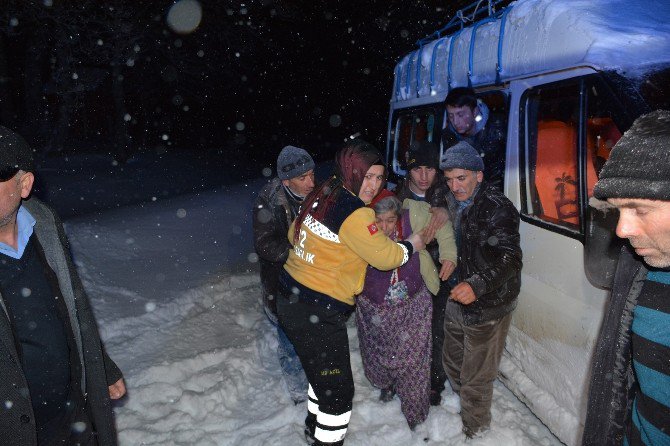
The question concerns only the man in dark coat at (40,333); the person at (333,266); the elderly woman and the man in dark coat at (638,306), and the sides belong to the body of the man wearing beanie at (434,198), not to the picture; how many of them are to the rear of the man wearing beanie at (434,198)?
0

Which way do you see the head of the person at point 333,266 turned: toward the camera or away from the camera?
toward the camera

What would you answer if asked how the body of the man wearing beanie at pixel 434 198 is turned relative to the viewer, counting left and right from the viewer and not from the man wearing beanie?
facing the viewer

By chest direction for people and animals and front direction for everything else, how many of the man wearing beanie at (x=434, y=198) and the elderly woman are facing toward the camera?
2

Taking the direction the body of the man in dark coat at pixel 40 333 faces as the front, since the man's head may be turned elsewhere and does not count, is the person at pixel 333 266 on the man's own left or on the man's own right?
on the man's own left

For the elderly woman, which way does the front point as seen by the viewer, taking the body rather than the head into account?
toward the camera

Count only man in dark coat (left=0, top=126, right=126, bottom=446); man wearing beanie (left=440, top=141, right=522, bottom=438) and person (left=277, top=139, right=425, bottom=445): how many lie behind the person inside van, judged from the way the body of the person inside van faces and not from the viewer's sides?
0

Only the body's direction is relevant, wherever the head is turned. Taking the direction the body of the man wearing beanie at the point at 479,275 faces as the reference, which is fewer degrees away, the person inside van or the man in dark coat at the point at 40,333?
the man in dark coat

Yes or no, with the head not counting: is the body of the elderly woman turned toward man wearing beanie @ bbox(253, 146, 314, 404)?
no

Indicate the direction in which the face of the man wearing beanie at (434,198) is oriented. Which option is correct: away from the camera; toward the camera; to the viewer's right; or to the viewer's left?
toward the camera

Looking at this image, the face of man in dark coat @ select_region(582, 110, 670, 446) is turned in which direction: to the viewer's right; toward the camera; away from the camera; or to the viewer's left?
to the viewer's left

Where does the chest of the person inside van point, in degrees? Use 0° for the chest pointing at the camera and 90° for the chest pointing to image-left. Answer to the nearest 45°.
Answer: approximately 45°

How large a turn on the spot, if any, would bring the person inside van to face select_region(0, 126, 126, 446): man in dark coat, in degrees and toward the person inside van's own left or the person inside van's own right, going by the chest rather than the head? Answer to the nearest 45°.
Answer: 0° — they already face them

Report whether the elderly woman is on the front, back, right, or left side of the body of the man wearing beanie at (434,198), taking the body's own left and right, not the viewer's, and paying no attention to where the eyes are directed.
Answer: front

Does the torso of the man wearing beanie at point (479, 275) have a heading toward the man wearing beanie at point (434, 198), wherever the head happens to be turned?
no

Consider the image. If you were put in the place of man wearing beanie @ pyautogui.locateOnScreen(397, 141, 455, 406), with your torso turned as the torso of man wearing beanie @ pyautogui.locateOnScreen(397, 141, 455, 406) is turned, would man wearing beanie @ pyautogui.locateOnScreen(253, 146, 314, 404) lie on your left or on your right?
on your right
